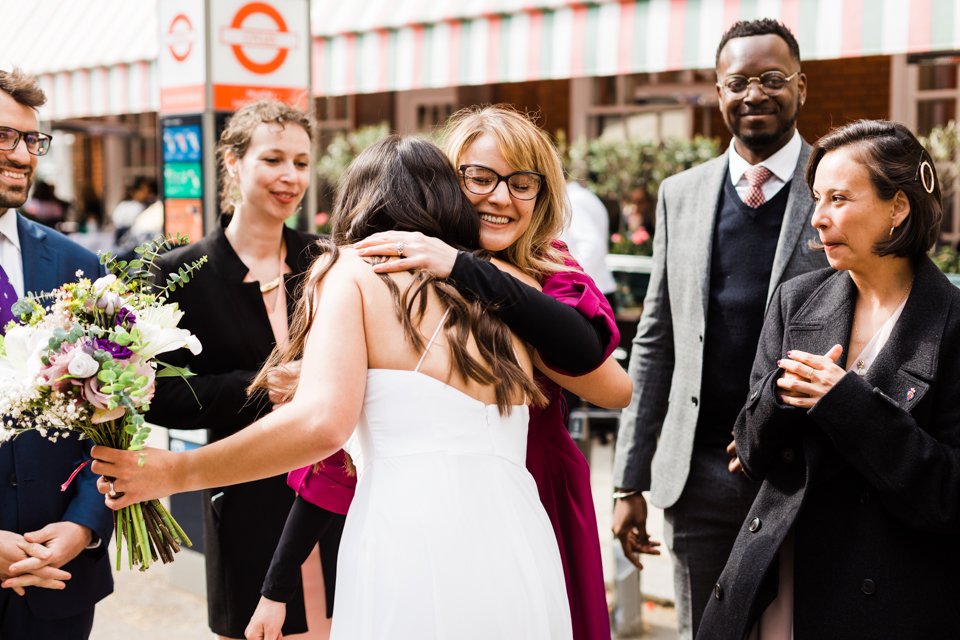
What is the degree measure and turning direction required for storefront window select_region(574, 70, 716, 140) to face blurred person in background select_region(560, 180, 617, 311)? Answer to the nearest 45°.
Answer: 0° — it already faces them

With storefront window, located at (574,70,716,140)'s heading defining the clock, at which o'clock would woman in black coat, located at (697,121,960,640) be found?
The woman in black coat is roughly at 12 o'clock from the storefront window.

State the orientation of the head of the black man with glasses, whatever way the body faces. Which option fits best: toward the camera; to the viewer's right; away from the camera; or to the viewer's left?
toward the camera

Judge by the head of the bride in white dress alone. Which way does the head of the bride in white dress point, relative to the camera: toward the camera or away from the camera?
away from the camera

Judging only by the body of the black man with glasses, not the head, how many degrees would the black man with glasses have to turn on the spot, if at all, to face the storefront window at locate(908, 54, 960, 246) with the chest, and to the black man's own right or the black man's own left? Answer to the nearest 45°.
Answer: approximately 180°

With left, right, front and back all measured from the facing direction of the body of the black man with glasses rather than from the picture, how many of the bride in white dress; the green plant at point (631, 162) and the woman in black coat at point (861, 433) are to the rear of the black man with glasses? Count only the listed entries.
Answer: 1

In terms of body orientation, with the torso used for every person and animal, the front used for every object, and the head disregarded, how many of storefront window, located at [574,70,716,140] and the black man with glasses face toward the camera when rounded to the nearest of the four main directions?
2

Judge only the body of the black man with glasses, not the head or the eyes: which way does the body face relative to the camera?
toward the camera

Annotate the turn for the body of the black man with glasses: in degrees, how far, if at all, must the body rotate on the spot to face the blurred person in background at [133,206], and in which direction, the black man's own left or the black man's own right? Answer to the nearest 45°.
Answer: approximately 135° to the black man's own right

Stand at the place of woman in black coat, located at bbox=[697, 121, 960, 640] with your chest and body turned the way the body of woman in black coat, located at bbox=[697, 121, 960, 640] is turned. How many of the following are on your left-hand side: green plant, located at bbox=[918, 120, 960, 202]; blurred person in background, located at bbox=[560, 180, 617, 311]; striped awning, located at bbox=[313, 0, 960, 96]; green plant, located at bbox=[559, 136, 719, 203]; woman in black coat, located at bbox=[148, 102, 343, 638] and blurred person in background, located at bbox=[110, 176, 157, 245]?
0

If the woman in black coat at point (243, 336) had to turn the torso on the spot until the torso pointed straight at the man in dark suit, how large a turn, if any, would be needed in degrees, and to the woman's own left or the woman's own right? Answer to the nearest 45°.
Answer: approximately 90° to the woman's own right

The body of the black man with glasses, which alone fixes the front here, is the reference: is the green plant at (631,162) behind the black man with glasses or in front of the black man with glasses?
behind

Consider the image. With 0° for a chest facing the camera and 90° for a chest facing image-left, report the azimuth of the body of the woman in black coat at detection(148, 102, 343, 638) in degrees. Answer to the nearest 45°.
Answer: approximately 315°

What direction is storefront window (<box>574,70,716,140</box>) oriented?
toward the camera

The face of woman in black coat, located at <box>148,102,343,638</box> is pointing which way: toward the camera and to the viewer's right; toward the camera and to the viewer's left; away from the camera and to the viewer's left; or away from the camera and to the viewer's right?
toward the camera and to the viewer's right
